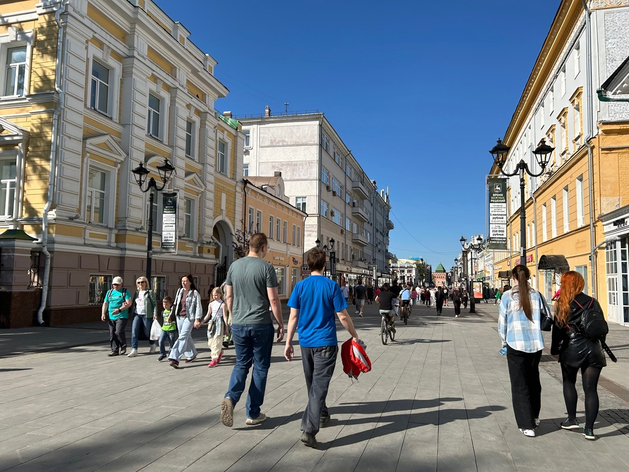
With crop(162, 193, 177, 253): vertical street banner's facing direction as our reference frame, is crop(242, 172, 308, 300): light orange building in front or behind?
behind

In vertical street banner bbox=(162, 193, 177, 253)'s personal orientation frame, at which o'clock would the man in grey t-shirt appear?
The man in grey t-shirt is roughly at 12 o'clock from the vertical street banner.

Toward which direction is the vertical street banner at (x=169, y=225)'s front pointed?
toward the camera

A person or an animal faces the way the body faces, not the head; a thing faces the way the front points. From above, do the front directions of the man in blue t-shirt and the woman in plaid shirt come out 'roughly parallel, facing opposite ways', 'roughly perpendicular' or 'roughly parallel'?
roughly parallel

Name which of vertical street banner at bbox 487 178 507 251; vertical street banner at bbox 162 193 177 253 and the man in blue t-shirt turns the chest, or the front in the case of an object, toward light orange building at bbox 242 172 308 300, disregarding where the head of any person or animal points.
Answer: the man in blue t-shirt

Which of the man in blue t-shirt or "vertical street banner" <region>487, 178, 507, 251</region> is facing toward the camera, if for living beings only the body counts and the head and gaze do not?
the vertical street banner

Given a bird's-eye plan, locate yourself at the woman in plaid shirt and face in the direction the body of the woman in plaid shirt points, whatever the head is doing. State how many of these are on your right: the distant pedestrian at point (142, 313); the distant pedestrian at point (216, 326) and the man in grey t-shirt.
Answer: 0

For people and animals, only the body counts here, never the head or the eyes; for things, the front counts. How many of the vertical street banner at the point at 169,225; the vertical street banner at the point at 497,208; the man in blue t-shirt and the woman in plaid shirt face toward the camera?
2

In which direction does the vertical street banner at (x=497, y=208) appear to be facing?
toward the camera

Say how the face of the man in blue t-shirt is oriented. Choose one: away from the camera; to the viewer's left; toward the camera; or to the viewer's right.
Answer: away from the camera

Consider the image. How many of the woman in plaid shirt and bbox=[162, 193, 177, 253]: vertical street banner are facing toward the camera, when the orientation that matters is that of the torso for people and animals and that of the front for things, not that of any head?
1

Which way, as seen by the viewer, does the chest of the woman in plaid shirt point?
away from the camera

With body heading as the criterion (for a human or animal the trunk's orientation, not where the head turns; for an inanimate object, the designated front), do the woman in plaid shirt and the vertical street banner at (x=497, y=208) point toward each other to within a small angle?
yes

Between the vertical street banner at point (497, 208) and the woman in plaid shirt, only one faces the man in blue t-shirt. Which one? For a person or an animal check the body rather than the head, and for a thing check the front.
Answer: the vertical street banner

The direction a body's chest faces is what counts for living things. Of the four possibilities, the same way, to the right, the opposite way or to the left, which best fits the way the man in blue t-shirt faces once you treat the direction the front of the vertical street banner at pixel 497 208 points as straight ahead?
the opposite way

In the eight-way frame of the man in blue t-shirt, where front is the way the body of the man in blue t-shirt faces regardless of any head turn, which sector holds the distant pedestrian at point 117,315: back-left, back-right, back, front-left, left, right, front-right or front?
front-left

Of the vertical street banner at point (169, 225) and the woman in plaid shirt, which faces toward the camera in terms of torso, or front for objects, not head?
the vertical street banner

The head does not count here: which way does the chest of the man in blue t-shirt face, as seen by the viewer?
away from the camera

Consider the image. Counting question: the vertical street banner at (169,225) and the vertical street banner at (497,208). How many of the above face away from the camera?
0

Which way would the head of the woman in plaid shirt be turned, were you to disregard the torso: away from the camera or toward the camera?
away from the camera
